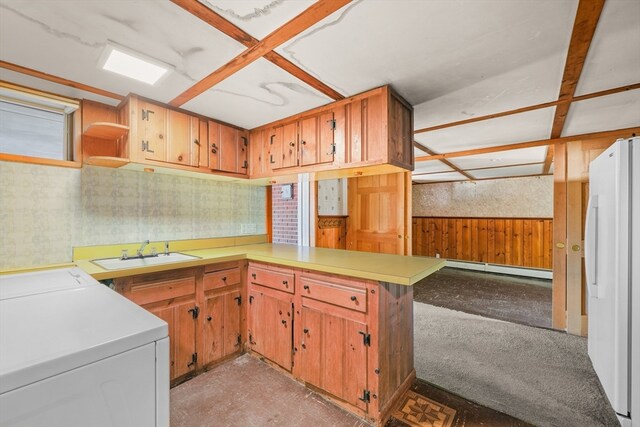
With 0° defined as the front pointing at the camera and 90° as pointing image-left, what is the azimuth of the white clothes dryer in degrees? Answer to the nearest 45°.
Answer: approximately 315°

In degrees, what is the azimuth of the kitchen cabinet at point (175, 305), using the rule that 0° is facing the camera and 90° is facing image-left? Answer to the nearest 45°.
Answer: approximately 315°

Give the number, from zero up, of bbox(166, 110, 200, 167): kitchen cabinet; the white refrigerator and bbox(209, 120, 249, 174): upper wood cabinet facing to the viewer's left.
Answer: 1

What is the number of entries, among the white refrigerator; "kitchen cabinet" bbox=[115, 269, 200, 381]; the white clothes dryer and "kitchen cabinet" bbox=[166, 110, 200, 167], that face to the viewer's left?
1

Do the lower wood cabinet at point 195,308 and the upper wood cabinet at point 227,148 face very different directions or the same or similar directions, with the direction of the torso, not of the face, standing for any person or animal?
same or similar directions

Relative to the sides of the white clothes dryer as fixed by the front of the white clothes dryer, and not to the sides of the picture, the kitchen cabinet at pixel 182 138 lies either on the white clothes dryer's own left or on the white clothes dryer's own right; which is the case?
on the white clothes dryer's own left

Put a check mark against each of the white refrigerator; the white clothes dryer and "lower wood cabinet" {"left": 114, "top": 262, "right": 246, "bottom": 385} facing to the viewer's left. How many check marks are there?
1

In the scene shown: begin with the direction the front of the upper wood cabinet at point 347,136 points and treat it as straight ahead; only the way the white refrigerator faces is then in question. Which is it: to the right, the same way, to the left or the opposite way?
to the right

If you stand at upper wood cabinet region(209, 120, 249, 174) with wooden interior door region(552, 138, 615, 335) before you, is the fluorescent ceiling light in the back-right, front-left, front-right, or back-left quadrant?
back-right

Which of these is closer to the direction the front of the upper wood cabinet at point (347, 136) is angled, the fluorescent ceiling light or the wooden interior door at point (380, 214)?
the fluorescent ceiling light

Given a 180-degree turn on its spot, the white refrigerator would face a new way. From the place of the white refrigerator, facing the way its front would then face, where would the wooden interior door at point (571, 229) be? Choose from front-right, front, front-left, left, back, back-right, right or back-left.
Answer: left

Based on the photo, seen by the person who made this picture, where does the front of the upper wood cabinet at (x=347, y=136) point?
facing the viewer and to the left of the viewer
